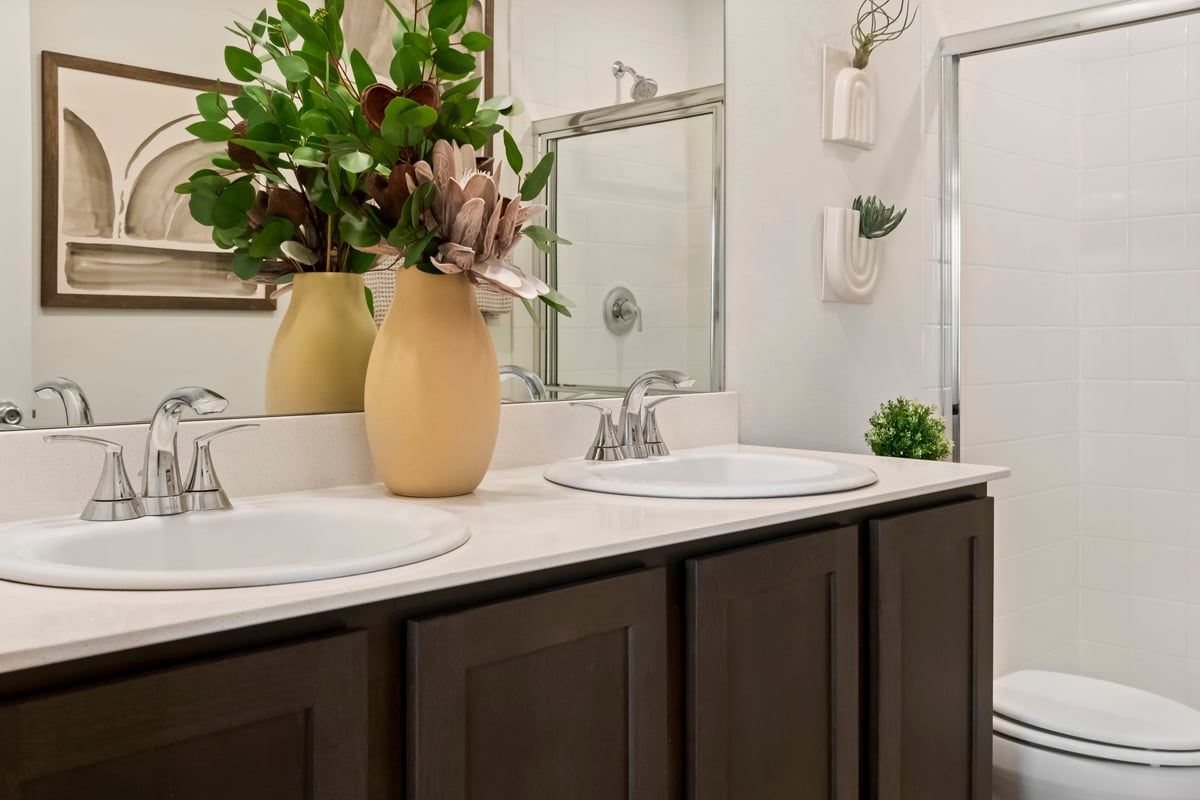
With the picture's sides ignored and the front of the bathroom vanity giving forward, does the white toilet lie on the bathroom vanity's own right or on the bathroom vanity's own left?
on the bathroom vanity's own left

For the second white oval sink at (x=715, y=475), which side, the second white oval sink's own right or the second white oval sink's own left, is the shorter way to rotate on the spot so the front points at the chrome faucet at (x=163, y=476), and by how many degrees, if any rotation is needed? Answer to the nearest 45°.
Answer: approximately 90° to the second white oval sink's own right

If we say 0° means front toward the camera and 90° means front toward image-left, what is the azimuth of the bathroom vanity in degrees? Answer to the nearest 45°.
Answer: approximately 315°

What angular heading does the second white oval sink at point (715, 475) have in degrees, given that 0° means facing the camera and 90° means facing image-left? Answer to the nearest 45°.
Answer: approximately 315°

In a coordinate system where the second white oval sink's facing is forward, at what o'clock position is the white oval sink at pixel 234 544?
The white oval sink is roughly at 3 o'clock from the second white oval sink.

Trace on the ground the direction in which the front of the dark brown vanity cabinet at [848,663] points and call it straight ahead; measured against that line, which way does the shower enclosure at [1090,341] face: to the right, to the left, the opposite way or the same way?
to the right

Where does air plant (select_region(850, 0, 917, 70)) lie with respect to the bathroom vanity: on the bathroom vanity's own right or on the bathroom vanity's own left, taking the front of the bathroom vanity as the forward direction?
on the bathroom vanity's own left

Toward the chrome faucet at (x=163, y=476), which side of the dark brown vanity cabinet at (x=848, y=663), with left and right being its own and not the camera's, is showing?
right
